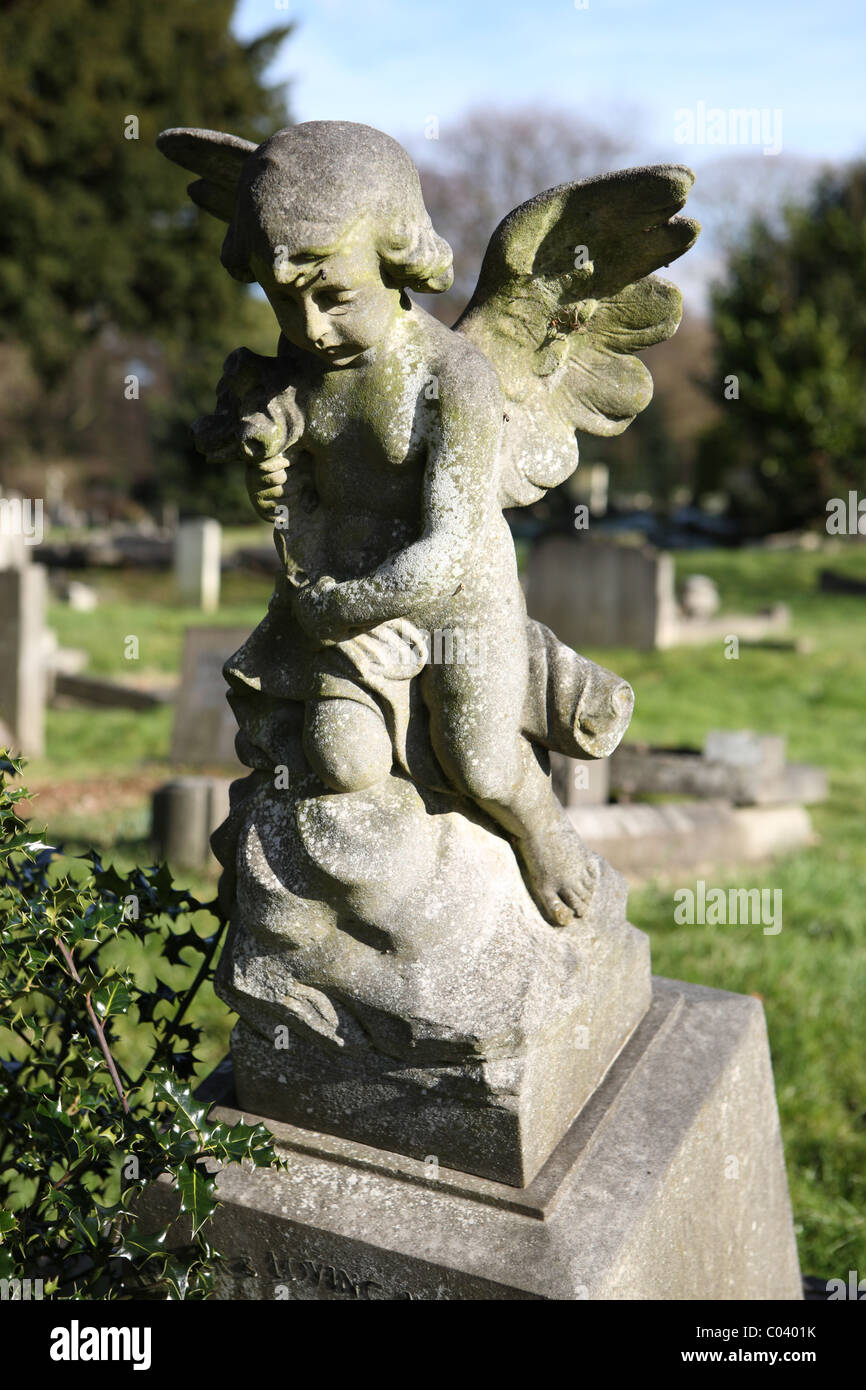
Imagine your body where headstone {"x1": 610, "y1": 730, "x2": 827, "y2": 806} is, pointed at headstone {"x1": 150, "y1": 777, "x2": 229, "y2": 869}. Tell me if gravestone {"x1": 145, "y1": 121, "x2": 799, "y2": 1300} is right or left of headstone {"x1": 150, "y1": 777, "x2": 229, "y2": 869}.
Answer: left

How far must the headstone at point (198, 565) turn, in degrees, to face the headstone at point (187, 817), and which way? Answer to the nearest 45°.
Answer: approximately 45° to its left

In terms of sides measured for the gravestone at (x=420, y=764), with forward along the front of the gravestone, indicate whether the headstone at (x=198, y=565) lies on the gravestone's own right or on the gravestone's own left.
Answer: on the gravestone's own right

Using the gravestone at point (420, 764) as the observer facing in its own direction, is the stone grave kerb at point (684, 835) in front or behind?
behind

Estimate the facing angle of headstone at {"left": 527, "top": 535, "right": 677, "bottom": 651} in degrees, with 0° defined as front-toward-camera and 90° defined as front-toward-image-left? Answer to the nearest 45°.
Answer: approximately 45°

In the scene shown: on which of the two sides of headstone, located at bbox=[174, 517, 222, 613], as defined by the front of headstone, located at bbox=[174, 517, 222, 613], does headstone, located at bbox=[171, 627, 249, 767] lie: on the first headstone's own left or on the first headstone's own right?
on the first headstone's own left

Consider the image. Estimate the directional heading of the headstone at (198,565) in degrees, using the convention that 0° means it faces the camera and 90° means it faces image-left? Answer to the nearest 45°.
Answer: approximately 45°

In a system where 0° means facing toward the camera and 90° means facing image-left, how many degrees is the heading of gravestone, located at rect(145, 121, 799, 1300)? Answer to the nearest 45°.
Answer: approximately 45°
